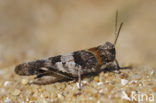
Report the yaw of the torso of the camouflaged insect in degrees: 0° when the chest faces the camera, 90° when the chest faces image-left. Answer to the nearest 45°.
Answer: approximately 270°
